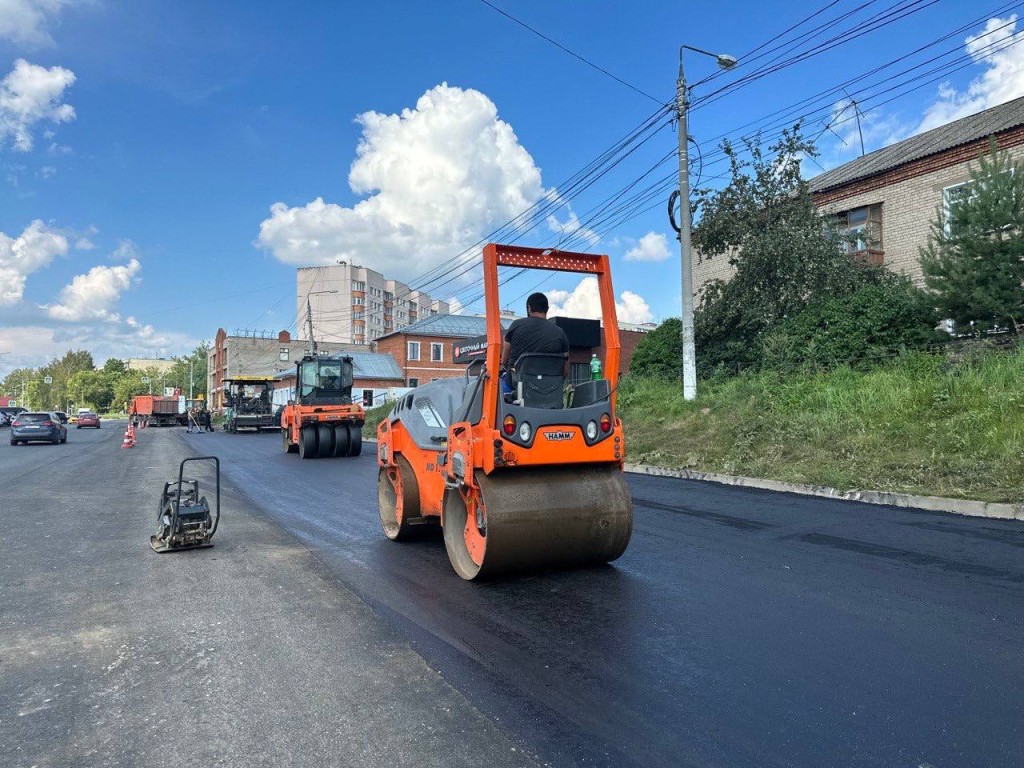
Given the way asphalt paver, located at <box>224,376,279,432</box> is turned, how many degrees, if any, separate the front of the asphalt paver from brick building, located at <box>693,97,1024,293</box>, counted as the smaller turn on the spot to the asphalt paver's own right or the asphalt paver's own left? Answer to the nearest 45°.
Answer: approximately 135° to the asphalt paver's own right

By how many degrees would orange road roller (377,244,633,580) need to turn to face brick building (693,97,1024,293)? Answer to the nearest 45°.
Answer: approximately 90° to its right

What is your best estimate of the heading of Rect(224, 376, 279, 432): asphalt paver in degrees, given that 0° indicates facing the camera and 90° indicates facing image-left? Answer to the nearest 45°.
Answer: approximately 180°

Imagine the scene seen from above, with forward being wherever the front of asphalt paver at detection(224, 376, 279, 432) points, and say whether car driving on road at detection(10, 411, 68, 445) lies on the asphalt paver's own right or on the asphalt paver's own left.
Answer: on the asphalt paver's own left

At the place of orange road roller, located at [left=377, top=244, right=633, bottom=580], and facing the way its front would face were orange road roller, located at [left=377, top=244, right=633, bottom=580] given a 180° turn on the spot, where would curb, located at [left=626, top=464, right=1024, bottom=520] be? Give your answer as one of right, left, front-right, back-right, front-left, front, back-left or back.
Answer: left

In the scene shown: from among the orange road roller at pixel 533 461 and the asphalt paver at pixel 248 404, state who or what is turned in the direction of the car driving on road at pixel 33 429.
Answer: the orange road roller

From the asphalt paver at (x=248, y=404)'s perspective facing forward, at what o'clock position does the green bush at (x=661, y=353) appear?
The green bush is roughly at 5 o'clock from the asphalt paver.

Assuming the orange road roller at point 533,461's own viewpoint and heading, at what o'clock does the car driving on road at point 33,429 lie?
The car driving on road is roughly at 12 o'clock from the orange road roller.

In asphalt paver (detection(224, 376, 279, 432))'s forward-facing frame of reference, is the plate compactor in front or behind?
behind

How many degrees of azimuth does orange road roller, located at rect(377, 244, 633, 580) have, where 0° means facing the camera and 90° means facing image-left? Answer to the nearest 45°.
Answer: approximately 135°
